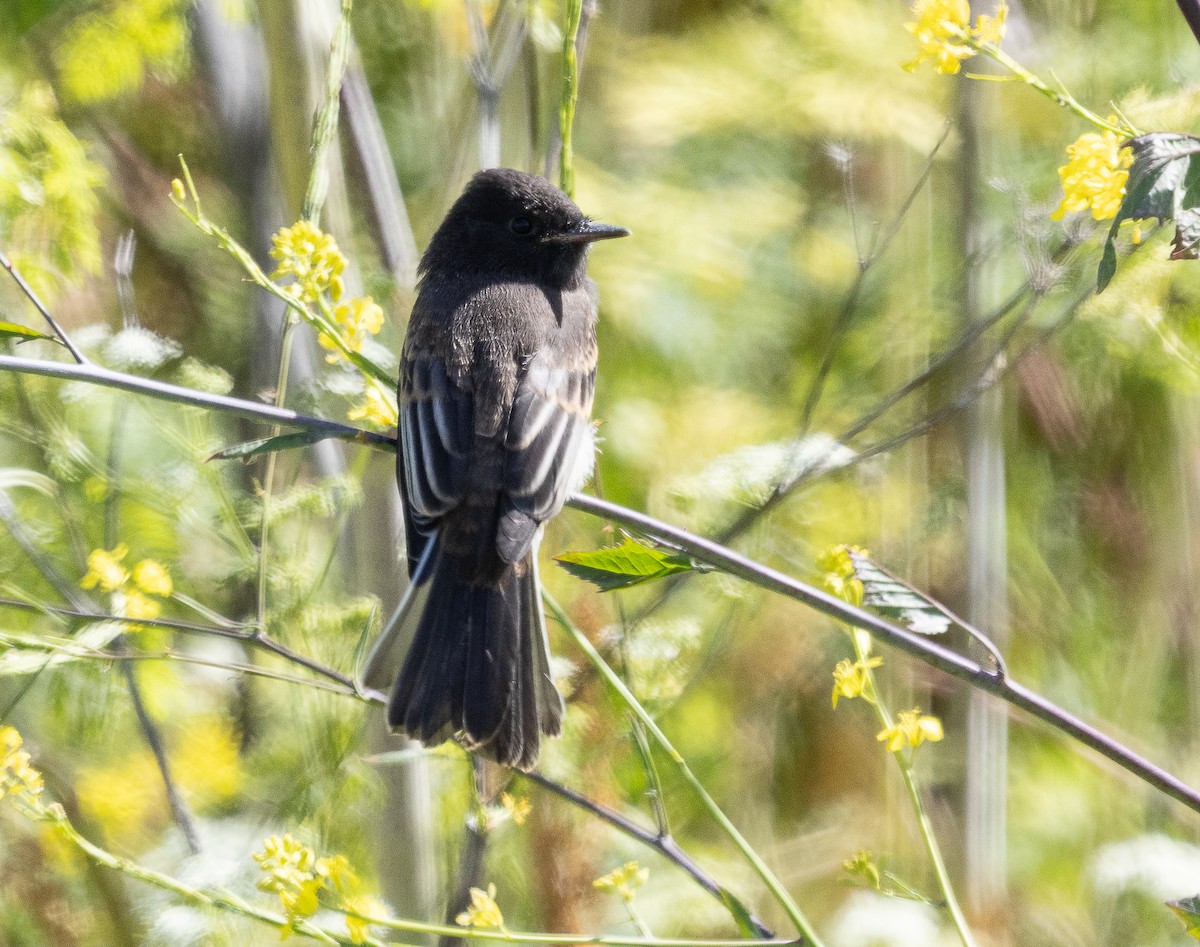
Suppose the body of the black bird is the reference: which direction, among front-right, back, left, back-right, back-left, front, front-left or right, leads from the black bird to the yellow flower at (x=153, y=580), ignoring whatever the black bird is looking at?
back-left

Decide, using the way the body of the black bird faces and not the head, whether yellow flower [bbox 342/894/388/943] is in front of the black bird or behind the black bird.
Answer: behind

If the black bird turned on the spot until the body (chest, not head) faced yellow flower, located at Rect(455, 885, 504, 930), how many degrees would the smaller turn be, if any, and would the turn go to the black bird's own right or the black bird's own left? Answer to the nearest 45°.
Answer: approximately 180°

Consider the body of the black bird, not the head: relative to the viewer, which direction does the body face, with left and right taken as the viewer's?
facing away from the viewer
